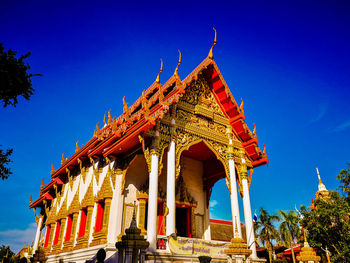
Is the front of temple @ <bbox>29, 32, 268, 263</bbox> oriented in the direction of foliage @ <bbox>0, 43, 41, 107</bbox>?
no

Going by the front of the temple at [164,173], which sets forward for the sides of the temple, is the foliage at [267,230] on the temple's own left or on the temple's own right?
on the temple's own left

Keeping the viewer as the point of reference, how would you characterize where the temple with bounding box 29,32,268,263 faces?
facing the viewer and to the right of the viewer

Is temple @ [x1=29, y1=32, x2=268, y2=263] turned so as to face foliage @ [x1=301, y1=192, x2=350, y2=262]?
no

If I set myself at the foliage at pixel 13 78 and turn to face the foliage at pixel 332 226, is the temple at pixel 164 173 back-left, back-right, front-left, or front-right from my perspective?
front-left
